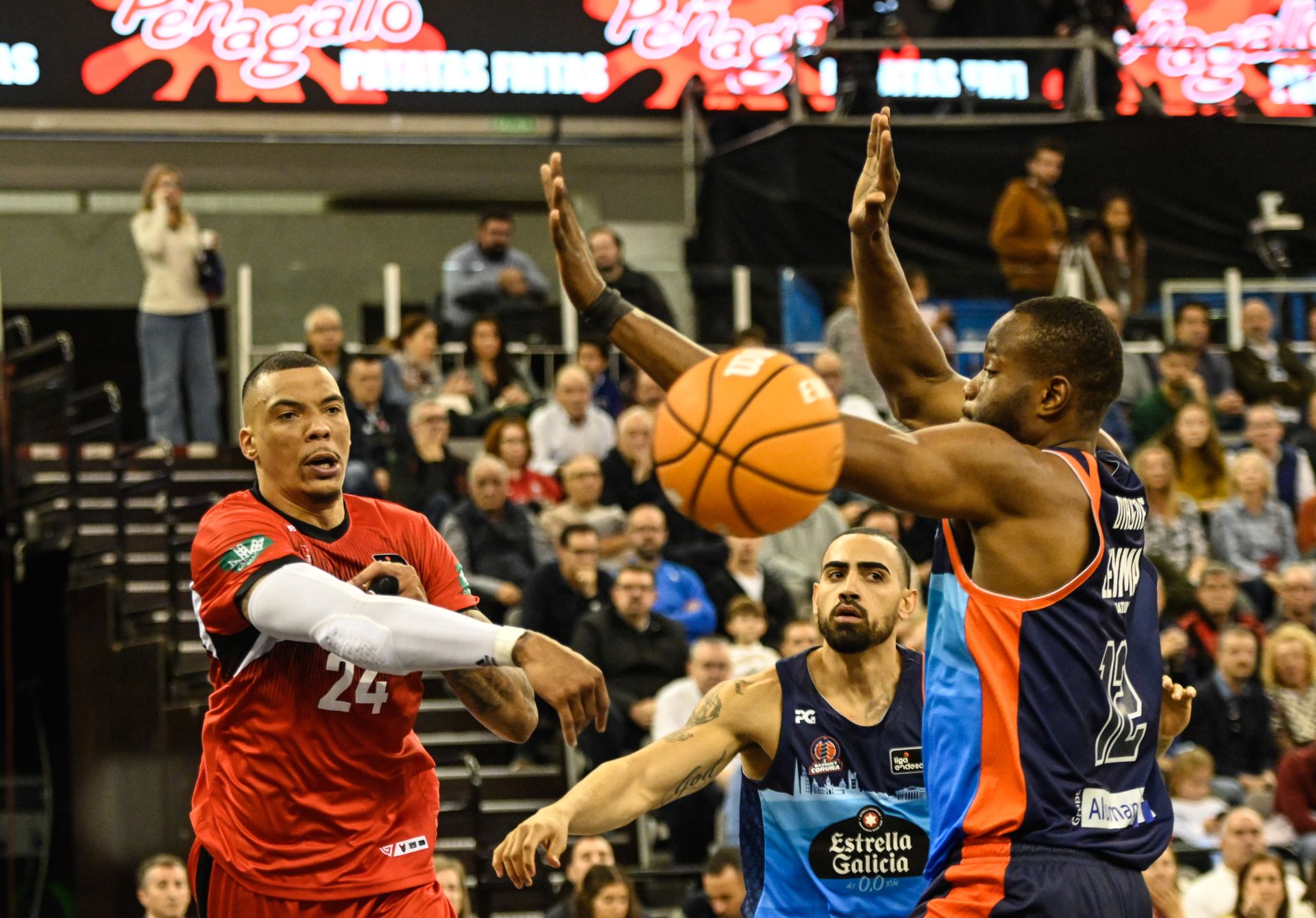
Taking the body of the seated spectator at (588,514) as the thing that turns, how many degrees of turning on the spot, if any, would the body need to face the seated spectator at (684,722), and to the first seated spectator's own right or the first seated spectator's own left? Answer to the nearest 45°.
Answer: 0° — they already face them

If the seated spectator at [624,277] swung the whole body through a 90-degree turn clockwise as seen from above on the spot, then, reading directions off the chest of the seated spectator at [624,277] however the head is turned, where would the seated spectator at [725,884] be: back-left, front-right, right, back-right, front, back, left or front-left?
back-left

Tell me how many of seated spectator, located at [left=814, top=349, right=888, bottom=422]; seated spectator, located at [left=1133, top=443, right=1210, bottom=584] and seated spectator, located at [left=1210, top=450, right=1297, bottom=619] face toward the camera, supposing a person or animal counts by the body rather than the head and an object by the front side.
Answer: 3

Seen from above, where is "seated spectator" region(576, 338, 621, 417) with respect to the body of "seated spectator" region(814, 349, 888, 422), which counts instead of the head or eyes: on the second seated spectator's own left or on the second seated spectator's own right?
on the second seated spectator's own right

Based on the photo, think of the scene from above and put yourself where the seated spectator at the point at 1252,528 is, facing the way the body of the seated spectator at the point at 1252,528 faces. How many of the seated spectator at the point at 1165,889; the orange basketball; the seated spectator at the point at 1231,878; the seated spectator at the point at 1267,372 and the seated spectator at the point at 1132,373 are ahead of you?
3

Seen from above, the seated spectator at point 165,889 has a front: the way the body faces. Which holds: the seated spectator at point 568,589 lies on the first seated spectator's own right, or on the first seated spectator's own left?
on the first seated spectator's own left

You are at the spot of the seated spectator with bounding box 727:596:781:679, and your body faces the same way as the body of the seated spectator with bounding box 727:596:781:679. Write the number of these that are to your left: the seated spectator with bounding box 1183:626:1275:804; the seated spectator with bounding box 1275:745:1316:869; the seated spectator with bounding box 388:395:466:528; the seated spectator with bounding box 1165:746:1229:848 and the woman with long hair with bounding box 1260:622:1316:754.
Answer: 4
